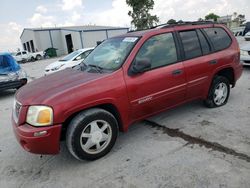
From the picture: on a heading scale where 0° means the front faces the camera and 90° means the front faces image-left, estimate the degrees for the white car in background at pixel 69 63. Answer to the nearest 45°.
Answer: approximately 45°

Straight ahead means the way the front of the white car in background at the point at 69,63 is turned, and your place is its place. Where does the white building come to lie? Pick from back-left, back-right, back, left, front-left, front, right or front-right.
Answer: back-right

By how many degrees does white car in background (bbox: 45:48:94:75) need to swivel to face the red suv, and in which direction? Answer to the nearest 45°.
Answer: approximately 45° to its left

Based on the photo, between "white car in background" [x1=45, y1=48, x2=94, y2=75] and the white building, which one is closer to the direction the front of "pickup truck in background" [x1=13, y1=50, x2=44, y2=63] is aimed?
the white car in background

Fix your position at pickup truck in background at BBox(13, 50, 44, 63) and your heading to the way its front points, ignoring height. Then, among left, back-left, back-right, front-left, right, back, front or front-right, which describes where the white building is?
back

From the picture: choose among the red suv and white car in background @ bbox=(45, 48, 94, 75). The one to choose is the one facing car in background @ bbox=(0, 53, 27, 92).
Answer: the white car in background

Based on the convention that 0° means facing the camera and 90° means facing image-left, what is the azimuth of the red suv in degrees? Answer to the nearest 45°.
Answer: approximately 45°

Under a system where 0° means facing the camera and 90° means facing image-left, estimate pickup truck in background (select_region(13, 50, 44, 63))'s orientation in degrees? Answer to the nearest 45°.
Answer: approximately 45°
